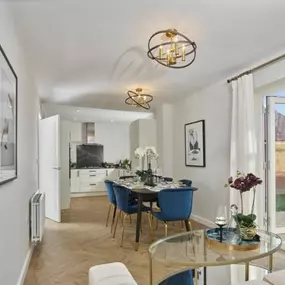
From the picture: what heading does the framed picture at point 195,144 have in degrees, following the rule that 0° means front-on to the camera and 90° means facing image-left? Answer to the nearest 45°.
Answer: approximately 45°

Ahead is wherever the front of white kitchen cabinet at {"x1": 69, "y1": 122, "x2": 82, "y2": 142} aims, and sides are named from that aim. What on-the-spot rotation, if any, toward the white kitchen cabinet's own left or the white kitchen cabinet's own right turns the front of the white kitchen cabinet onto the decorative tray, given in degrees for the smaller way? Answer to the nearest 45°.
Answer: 0° — it already faces it

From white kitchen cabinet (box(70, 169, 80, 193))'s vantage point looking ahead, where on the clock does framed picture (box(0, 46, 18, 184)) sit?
The framed picture is roughly at 12 o'clock from the white kitchen cabinet.

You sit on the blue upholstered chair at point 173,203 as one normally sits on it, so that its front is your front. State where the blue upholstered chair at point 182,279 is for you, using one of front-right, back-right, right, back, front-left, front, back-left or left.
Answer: back-left

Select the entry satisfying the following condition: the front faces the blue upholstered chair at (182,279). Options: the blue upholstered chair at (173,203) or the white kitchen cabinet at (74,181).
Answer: the white kitchen cabinet

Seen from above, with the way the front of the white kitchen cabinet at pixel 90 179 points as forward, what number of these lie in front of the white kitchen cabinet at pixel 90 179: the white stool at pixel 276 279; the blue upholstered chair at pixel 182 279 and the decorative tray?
3

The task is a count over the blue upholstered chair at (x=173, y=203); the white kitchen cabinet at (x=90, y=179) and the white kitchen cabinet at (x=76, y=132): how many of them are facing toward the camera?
2
